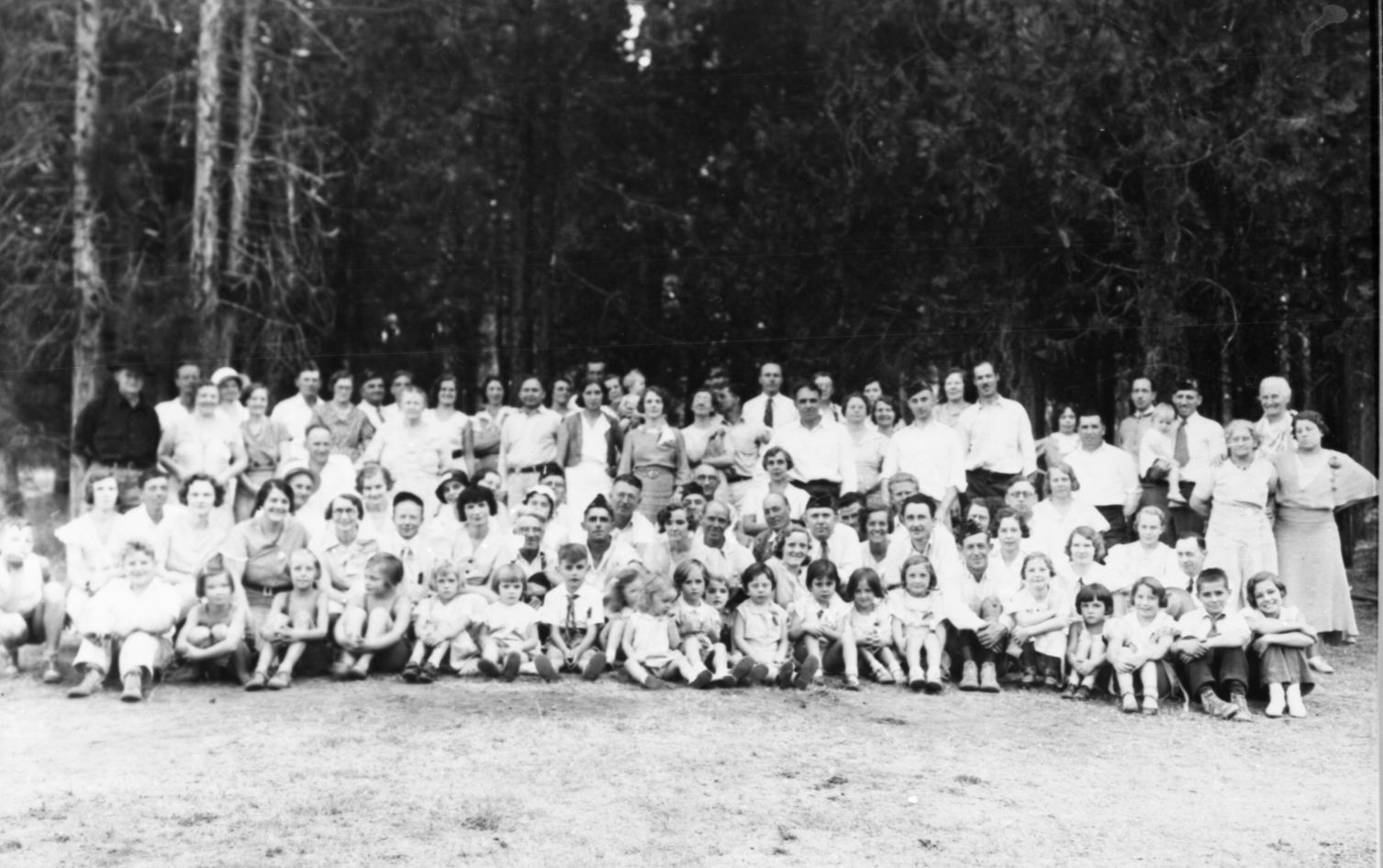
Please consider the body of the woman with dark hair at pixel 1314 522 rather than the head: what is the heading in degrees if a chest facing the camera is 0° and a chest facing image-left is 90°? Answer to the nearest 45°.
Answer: approximately 0°

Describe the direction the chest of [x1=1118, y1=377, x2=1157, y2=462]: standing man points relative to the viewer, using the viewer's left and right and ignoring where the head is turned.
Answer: facing the viewer

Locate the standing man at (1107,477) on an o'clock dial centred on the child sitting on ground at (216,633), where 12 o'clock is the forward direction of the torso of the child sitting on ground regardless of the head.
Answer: The standing man is roughly at 9 o'clock from the child sitting on ground.

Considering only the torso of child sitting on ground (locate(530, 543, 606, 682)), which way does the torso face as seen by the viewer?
toward the camera

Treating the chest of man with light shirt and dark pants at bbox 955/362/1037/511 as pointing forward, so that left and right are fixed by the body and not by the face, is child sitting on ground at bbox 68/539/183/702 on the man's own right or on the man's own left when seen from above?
on the man's own right

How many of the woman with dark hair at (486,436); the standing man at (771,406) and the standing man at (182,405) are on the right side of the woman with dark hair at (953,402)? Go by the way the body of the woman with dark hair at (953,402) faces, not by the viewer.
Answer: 3

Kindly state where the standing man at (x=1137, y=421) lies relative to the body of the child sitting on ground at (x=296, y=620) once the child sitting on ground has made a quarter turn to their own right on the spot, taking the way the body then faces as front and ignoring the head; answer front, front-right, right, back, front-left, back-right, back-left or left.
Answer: back-right

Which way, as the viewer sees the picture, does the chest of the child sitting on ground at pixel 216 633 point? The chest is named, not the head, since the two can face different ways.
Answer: toward the camera

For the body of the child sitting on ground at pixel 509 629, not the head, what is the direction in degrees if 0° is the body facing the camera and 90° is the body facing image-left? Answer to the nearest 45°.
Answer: approximately 0°

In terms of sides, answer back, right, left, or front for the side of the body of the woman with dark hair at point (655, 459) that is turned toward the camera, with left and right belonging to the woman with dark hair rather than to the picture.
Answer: front

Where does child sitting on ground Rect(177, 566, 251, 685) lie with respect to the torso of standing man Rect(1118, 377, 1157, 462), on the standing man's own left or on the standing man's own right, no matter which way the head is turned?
on the standing man's own right
